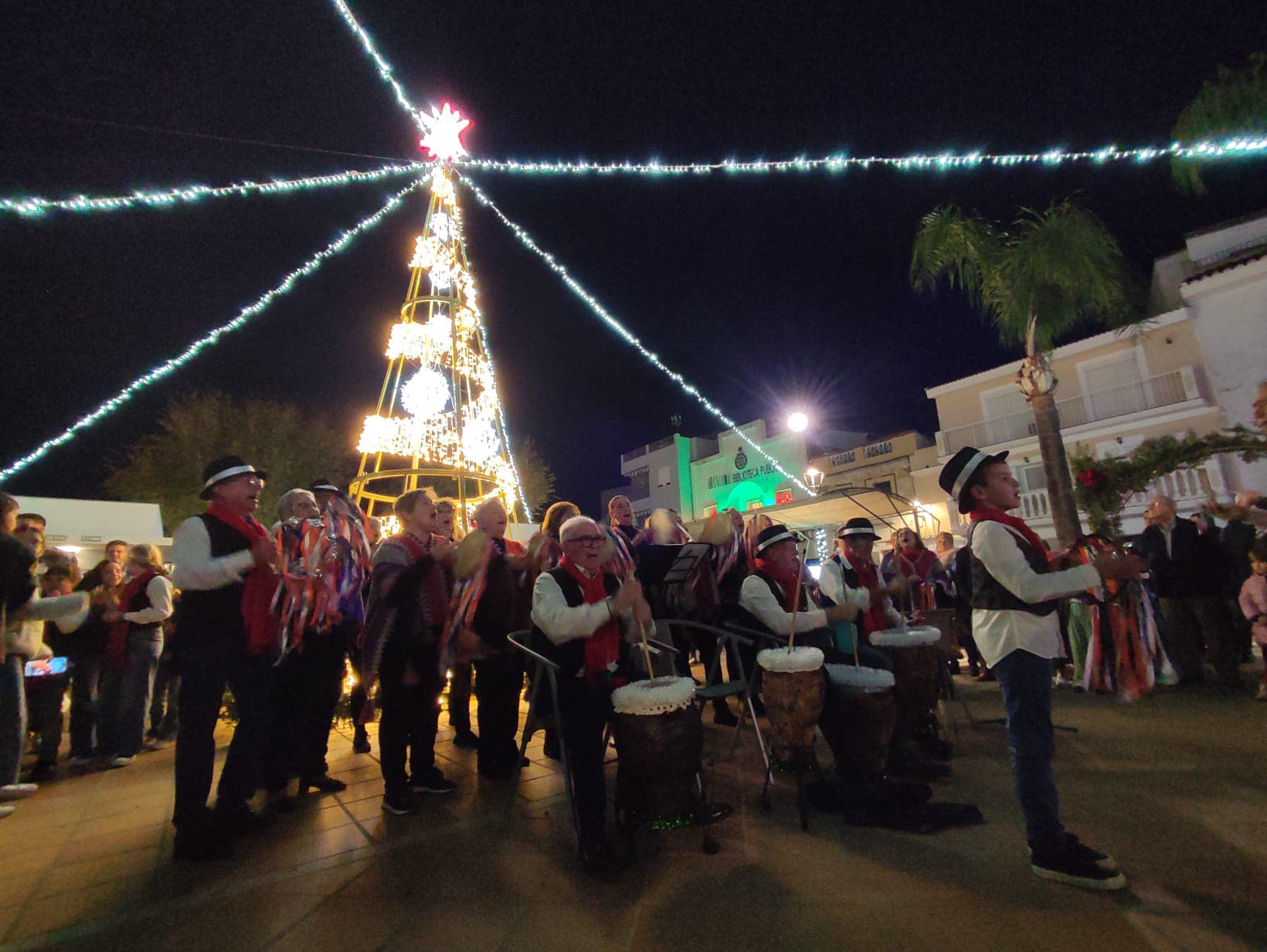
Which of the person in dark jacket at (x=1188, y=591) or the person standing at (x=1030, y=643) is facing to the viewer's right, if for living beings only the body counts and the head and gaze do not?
the person standing

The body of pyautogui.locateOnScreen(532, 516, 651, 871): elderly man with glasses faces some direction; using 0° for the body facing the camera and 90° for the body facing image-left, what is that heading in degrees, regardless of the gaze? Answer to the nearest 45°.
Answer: approximately 315°

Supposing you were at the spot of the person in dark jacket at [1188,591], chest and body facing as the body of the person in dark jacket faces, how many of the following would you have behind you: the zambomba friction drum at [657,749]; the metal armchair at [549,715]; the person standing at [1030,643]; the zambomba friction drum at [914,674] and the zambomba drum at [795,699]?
0

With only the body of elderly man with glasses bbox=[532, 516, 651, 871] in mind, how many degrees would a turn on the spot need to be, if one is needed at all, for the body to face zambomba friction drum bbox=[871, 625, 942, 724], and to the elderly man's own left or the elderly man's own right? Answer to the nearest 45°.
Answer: approximately 45° to the elderly man's own left

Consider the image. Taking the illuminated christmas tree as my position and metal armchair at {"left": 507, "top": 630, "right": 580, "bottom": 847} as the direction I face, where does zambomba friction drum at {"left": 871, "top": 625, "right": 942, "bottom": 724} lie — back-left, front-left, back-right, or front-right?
front-left

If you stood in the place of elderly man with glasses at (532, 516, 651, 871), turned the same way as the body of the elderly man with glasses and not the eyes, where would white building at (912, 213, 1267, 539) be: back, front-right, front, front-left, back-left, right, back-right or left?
left

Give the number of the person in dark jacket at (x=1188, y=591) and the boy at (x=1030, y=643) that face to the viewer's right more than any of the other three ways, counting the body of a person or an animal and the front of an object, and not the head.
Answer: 1

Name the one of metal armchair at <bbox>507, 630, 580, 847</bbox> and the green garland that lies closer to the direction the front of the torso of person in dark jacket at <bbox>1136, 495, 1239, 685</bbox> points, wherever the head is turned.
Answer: the metal armchair

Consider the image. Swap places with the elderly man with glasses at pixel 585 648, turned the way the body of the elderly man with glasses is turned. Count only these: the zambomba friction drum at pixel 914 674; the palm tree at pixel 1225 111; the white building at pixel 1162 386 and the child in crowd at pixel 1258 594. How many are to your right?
0

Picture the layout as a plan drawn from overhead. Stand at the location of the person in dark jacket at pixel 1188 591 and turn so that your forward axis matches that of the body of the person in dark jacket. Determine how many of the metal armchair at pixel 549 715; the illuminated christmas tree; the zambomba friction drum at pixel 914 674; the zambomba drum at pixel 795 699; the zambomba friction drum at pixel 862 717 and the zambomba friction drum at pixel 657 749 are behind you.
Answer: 0

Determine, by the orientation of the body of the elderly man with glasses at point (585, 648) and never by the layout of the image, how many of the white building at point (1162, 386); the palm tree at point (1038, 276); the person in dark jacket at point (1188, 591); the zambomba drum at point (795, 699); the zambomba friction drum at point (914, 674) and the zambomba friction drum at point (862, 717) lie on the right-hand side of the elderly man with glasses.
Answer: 0

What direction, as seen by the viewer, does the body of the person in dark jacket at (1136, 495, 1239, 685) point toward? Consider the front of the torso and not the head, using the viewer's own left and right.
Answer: facing the viewer and to the left of the viewer

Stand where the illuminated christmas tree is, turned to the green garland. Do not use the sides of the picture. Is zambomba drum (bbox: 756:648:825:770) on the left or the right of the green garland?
right

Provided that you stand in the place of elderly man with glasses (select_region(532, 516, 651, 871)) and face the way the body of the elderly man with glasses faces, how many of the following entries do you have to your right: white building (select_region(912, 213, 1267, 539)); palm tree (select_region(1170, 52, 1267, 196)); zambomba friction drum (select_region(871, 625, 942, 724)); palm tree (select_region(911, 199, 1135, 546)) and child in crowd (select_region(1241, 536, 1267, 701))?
0

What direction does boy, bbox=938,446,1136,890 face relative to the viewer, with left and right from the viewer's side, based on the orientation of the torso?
facing to the right of the viewer
